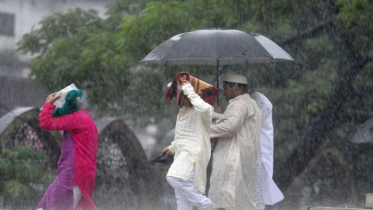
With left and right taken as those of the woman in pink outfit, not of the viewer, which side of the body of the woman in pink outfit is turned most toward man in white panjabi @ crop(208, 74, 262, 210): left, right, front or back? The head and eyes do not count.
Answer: back

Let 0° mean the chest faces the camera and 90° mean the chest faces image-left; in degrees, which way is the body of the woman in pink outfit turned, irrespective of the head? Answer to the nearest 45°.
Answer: approximately 90°

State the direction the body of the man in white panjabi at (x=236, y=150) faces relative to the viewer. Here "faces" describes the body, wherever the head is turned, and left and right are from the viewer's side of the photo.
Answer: facing to the left of the viewer

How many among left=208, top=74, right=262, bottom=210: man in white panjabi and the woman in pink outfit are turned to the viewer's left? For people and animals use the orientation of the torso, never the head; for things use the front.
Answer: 2

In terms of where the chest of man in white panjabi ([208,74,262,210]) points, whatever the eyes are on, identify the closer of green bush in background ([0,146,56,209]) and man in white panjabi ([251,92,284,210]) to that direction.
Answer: the green bush in background

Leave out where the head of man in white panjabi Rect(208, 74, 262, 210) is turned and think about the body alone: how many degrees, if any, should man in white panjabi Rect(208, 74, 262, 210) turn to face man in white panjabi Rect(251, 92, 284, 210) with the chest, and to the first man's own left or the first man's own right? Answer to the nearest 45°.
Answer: approximately 135° to the first man's own right

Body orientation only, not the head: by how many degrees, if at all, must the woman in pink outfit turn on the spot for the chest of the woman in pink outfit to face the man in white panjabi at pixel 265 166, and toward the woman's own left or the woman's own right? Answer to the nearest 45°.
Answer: approximately 180°
